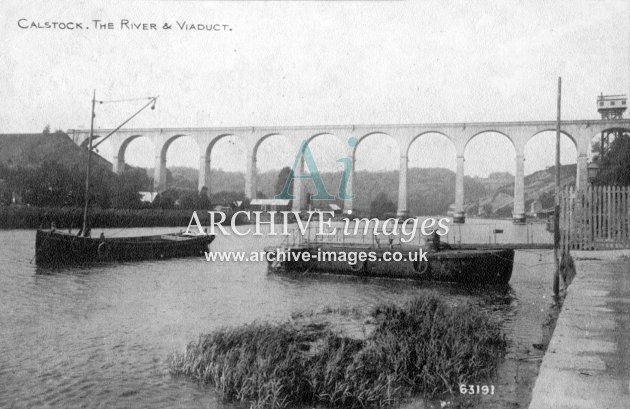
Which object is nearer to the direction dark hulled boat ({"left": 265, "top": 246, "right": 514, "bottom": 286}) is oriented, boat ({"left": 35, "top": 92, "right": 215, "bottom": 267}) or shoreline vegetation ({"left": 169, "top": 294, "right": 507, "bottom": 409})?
the shoreline vegetation

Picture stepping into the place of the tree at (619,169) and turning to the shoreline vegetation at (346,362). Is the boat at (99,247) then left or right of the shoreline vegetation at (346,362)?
right

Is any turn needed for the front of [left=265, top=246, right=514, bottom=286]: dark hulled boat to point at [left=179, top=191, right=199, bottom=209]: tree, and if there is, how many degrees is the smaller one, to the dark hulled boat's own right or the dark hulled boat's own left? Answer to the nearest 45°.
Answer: approximately 180°

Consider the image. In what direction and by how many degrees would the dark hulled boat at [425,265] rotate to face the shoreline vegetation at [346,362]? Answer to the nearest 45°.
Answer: approximately 45° to its right

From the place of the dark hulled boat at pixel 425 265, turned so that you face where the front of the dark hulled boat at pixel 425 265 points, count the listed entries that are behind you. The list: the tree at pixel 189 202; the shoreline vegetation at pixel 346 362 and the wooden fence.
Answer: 1

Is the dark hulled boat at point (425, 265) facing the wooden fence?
yes

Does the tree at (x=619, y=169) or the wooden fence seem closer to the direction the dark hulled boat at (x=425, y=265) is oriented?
the wooden fence

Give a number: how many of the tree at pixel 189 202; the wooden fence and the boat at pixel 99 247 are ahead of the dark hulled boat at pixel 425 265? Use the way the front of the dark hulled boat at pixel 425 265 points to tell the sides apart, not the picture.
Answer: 1
